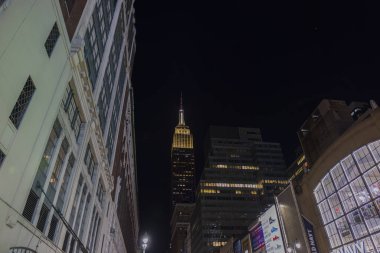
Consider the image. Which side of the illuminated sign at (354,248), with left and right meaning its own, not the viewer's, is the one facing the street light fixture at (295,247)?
right

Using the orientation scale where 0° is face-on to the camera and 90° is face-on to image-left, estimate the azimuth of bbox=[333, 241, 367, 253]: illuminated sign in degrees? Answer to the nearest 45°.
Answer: approximately 45°

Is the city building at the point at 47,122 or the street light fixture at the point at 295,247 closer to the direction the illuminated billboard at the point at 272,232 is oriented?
the city building

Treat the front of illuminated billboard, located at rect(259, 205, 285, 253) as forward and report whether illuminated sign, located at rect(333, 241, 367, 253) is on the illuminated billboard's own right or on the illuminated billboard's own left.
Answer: on the illuminated billboard's own left

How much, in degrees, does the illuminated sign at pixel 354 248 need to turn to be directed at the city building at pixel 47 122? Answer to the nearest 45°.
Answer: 0° — it already faces it

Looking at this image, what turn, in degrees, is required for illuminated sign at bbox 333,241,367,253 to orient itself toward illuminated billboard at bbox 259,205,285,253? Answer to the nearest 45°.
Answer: approximately 90° to its right

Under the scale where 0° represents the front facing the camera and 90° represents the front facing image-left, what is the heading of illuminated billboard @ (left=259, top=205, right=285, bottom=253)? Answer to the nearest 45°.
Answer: approximately 45°

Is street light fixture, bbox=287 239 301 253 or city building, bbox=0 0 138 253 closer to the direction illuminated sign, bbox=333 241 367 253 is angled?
the city building
